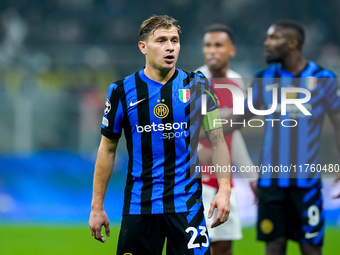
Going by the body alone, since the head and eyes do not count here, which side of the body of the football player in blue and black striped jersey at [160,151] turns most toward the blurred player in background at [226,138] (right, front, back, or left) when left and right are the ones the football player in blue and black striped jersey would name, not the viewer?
back

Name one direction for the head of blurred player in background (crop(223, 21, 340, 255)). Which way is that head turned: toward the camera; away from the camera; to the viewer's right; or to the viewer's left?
to the viewer's left

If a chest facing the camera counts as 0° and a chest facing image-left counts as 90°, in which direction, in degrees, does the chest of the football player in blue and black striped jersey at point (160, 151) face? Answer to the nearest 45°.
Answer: approximately 0°

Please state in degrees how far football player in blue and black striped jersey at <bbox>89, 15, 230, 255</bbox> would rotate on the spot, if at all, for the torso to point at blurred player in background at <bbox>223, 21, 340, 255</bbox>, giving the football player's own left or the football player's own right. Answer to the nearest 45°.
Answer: approximately 135° to the football player's own left
